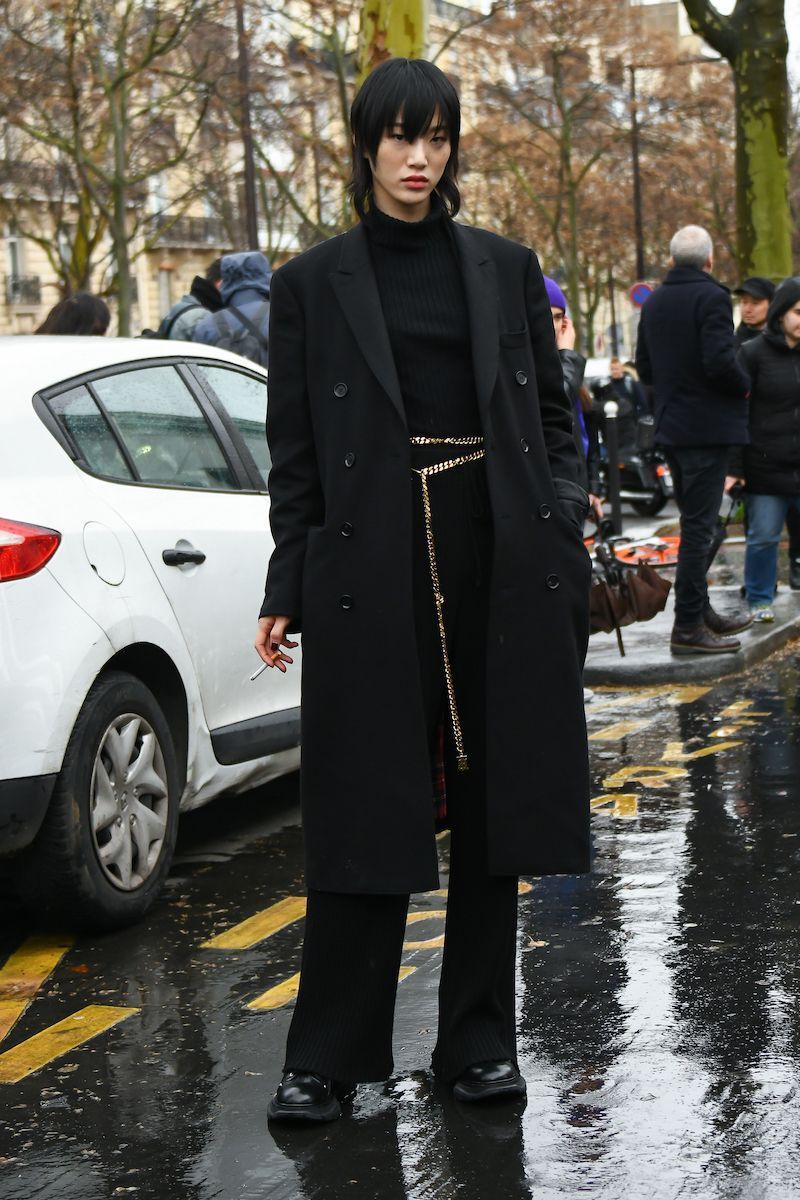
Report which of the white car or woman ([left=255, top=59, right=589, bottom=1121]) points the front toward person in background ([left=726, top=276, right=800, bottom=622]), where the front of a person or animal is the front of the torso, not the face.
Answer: the white car

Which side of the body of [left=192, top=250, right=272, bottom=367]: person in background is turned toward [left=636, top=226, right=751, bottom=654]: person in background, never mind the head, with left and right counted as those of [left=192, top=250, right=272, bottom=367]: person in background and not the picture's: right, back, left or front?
right

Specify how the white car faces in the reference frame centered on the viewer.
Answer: facing away from the viewer and to the right of the viewer

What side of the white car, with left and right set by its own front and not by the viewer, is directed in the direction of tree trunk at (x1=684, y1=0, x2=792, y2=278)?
front

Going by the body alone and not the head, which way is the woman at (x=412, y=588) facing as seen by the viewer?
toward the camera

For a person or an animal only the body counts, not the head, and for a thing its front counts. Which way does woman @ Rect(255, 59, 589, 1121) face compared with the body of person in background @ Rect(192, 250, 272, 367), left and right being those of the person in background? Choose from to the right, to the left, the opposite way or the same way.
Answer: the opposite way

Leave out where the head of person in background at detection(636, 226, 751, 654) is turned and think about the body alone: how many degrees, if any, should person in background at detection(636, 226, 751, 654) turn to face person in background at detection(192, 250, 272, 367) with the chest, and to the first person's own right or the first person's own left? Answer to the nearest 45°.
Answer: approximately 135° to the first person's own left

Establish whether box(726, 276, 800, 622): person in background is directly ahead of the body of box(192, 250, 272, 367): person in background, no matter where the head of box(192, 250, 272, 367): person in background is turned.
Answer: no

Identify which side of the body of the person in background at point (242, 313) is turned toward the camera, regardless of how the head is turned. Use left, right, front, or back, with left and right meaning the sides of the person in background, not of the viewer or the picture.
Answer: back

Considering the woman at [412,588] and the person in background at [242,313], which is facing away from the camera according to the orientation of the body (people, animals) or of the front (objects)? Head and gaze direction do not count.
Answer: the person in background

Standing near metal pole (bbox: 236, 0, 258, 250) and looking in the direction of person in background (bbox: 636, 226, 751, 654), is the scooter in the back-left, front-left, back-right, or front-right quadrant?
front-left

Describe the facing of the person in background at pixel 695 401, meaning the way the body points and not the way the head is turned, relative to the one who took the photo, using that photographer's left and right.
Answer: facing away from the viewer and to the right of the viewer

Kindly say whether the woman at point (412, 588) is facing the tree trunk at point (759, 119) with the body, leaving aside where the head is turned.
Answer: no

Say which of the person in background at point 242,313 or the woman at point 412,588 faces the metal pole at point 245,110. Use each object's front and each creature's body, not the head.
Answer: the person in background

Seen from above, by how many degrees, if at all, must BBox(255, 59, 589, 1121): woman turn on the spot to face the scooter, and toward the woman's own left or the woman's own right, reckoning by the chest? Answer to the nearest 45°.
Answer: approximately 180°

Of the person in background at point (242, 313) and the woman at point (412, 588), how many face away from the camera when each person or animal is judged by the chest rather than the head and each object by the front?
1

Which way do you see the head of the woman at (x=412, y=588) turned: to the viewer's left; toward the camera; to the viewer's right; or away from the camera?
toward the camera

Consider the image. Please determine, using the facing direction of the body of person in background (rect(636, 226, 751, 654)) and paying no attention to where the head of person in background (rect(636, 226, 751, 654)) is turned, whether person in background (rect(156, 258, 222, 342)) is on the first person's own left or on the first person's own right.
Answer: on the first person's own left
